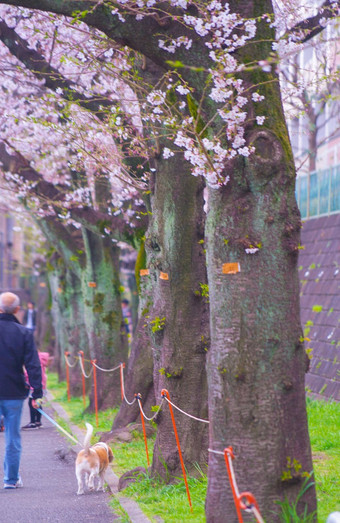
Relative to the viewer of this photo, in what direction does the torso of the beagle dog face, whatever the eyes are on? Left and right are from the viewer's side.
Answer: facing away from the viewer and to the right of the viewer

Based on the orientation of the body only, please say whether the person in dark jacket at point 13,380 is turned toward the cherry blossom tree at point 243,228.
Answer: no

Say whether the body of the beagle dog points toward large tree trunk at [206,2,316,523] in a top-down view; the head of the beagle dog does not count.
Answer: no

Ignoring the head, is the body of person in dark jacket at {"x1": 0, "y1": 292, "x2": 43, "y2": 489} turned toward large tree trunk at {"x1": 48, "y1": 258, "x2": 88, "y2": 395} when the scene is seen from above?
yes

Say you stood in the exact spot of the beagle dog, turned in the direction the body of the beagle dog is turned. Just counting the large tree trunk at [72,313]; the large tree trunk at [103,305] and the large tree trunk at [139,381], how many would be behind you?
0

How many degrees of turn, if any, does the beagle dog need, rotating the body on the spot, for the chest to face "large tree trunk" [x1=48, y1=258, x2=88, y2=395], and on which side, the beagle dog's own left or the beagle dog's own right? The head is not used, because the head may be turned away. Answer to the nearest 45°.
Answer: approximately 45° to the beagle dog's own left

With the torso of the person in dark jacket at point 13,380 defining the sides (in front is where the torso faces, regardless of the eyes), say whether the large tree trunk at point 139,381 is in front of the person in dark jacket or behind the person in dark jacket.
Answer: in front

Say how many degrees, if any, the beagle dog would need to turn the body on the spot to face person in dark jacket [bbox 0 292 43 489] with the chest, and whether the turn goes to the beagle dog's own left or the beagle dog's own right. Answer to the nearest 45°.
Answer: approximately 90° to the beagle dog's own left

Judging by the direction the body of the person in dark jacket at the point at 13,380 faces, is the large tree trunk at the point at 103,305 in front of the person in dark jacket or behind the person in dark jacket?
in front

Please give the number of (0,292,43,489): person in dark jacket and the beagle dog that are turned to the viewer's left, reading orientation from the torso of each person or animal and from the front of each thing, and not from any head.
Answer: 0

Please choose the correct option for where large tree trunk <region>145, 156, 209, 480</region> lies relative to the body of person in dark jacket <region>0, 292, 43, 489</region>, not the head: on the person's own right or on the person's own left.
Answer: on the person's own right

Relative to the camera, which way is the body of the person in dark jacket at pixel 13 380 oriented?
away from the camera
